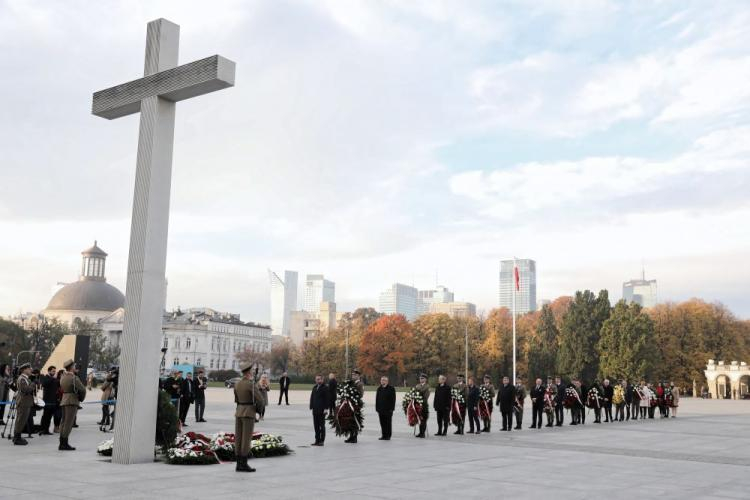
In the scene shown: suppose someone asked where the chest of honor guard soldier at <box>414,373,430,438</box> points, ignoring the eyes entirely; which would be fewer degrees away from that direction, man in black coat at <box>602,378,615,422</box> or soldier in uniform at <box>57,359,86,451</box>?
the soldier in uniform

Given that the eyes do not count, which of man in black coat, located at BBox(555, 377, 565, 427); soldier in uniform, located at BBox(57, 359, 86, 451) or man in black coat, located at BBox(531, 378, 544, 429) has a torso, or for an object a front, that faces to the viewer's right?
the soldier in uniform

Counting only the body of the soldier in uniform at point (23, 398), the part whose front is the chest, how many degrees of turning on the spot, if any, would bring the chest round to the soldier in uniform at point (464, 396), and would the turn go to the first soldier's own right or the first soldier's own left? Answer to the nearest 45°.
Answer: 0° — they already face them

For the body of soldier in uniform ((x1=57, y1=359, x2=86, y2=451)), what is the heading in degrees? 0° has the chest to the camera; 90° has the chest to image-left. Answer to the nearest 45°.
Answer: approximately 270°

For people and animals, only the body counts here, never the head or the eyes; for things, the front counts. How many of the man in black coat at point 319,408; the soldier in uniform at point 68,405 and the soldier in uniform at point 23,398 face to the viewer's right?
2

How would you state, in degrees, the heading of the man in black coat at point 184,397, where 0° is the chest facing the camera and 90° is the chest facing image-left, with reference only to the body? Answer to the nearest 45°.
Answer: approximately 315°

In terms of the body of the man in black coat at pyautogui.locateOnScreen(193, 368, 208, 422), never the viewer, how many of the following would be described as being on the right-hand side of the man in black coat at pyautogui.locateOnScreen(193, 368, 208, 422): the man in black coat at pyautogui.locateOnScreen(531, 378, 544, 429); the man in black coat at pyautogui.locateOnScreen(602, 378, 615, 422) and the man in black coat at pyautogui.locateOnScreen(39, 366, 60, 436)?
1

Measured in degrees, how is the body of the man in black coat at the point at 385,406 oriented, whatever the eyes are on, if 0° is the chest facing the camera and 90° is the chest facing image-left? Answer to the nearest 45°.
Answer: approximately 45°
